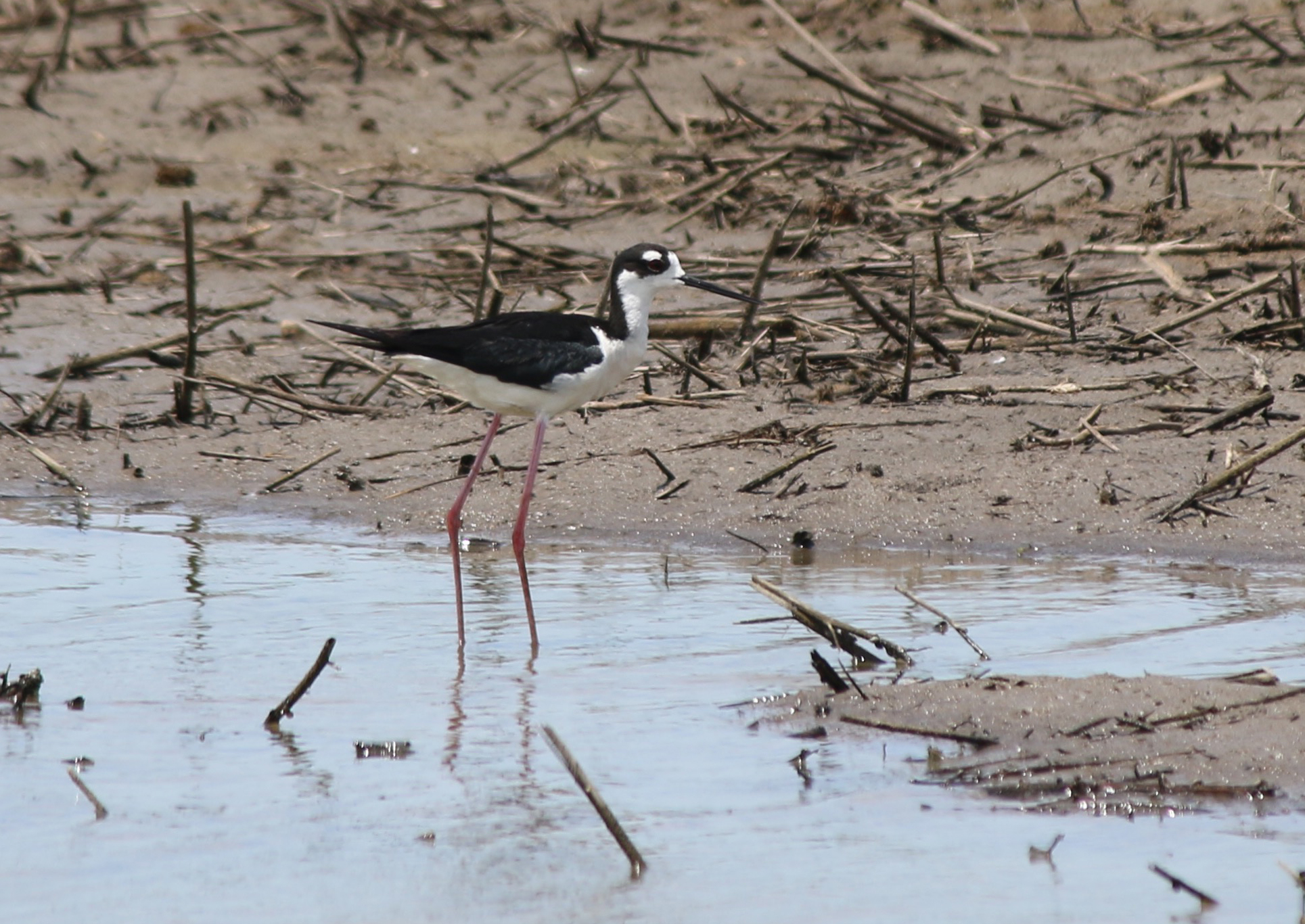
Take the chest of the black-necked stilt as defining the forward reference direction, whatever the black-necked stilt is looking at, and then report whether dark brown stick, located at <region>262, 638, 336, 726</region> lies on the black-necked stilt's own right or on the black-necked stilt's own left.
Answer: on the black-necked stilt's own right

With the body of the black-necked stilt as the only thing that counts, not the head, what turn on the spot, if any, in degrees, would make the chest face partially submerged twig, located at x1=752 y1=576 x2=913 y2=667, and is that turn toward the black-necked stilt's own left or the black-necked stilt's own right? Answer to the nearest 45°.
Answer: approximately 45° to the black-necked stilt's own right

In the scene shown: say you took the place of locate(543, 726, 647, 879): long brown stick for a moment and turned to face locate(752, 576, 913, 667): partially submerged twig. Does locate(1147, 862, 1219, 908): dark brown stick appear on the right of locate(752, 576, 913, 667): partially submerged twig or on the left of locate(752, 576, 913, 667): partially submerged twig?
right

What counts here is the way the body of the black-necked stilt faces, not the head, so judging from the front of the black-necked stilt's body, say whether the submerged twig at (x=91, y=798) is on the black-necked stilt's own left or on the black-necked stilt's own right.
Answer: on the black-necked stilt's own right

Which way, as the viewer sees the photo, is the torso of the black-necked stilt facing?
to the viewer's right

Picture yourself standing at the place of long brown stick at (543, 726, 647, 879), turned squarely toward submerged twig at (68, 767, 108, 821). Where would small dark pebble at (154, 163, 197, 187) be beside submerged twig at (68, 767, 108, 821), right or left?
right

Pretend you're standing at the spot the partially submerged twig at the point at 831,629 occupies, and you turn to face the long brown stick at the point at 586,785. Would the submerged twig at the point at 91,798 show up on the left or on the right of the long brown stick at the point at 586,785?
right

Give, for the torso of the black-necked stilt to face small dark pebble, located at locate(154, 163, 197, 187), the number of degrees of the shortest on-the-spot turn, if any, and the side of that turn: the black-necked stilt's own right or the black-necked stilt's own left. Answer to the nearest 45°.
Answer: approximately 135° to the black-necked stilt's own left

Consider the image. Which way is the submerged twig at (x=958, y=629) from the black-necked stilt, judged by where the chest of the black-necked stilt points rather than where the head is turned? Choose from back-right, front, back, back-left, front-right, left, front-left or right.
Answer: front-right

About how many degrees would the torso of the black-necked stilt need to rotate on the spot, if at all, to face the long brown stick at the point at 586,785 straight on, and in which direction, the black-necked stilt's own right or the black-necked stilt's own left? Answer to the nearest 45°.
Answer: approximately 90° to the black-necked stilt's own right
